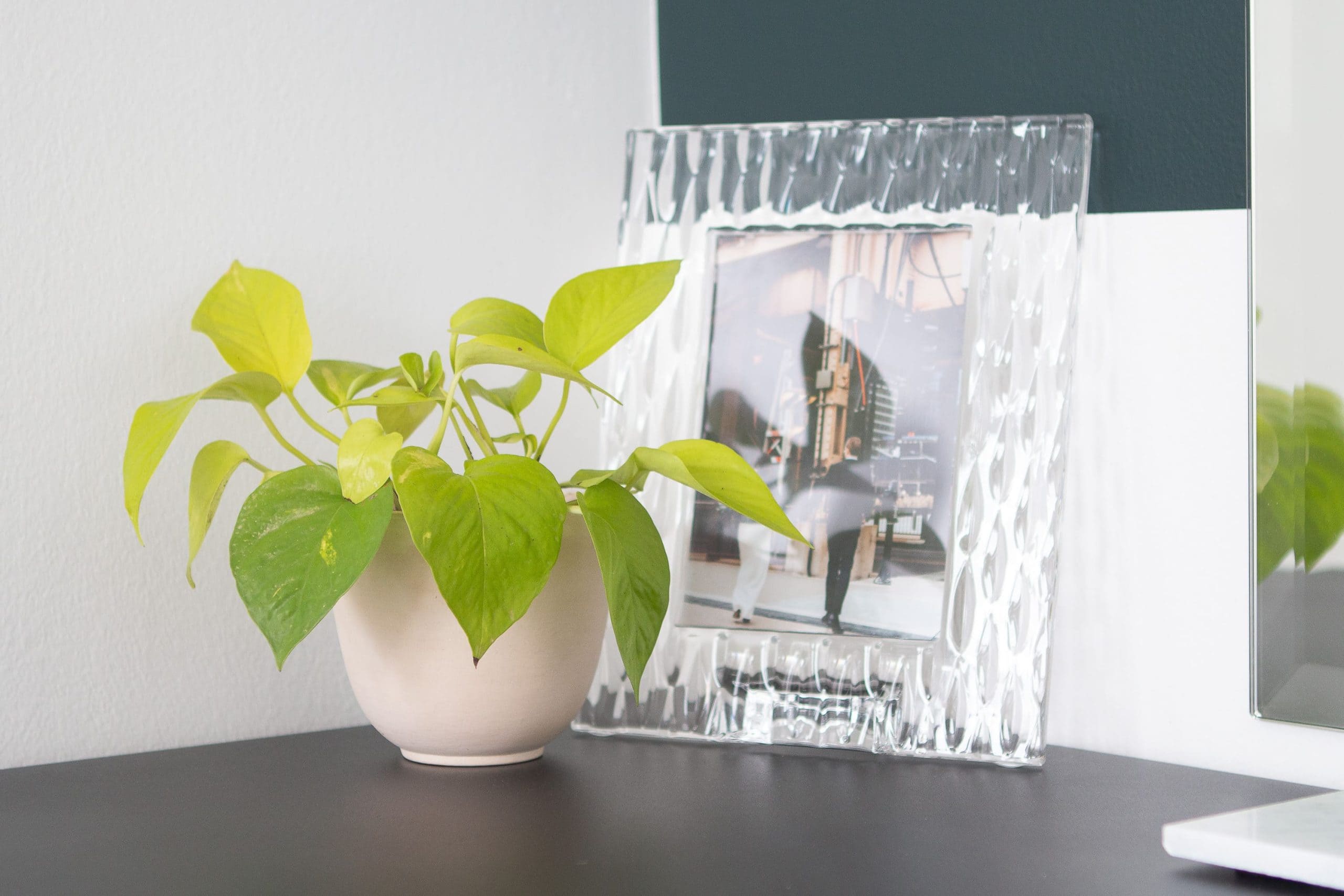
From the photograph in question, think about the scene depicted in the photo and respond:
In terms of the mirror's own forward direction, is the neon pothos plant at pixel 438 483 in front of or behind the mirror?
in front

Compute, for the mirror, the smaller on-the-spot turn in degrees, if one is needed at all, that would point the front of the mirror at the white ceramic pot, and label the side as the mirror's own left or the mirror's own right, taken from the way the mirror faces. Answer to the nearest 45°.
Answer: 0° — it already faces it

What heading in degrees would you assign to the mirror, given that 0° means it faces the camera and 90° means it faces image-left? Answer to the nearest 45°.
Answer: approximately 45°
